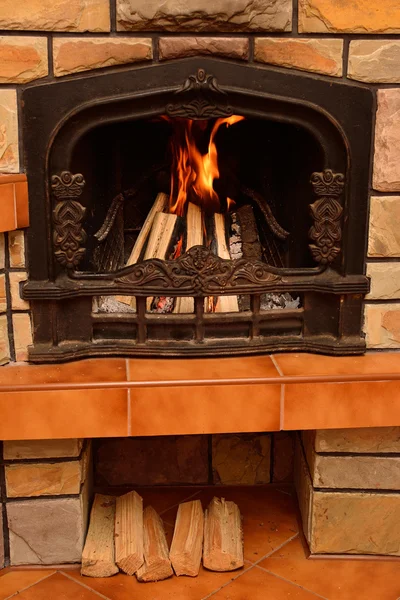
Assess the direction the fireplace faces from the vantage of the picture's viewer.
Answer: facing the viewer
